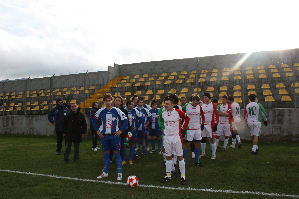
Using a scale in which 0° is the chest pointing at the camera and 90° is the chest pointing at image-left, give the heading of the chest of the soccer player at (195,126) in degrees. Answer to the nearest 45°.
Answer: approximately 0°

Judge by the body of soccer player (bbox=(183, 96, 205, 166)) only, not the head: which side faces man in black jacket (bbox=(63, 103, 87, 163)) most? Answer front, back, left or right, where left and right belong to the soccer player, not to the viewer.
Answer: right

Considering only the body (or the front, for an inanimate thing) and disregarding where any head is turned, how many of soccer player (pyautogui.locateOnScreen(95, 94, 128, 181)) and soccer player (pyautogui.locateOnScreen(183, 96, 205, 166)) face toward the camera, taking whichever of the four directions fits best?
2

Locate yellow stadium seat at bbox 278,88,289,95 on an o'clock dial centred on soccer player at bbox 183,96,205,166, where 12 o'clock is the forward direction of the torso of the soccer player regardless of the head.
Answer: The yellow stadium seat is roughly at 7 o'clock from the soccer player.

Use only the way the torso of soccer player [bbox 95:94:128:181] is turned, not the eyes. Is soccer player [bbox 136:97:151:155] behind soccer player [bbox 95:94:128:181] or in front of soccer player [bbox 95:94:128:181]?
behind

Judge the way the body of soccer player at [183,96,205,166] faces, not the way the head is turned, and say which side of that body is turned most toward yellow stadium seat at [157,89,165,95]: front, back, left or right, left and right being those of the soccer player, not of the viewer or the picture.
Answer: back

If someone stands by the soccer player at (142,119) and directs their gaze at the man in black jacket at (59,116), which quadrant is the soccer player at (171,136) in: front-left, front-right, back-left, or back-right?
back-left

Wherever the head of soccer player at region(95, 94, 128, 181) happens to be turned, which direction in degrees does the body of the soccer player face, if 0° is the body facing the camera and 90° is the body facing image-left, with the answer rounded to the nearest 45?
approximately 0°

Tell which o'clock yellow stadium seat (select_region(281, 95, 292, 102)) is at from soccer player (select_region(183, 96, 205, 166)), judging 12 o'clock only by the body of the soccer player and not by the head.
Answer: The yellow stadium seat is roughly at 7 o'clock from the soccer player.
